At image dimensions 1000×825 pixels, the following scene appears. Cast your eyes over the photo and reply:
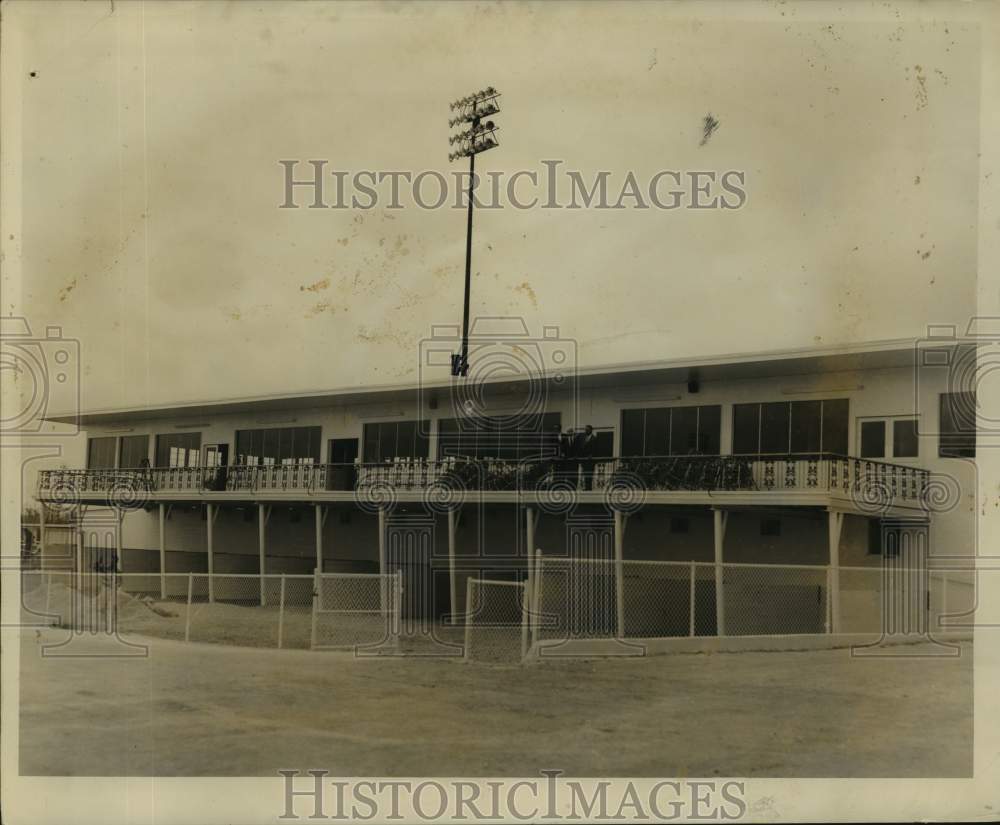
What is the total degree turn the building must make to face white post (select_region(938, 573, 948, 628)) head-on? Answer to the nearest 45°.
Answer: approximately 90° to its left
